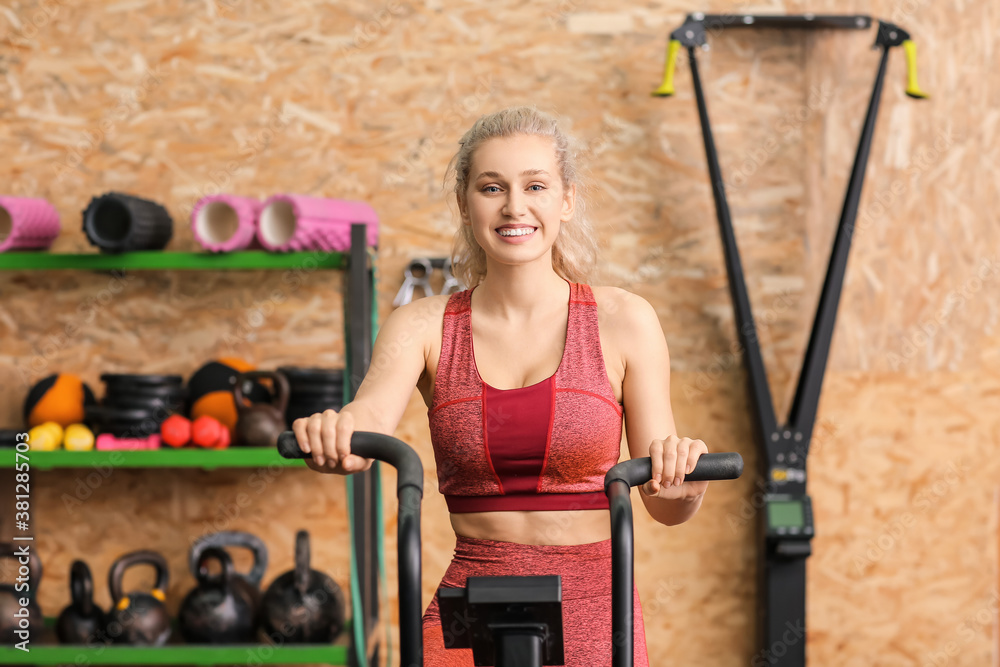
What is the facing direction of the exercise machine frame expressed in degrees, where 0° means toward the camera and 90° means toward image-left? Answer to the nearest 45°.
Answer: approximately 0°

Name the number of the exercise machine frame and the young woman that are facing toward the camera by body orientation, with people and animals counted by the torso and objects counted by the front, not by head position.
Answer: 2

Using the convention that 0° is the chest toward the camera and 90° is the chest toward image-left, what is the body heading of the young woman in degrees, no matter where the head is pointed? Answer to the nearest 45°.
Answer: approximately 0°
